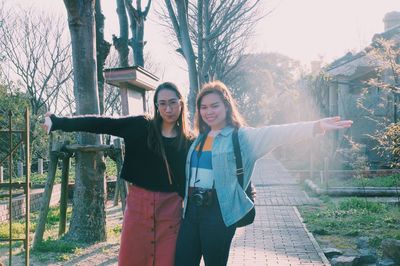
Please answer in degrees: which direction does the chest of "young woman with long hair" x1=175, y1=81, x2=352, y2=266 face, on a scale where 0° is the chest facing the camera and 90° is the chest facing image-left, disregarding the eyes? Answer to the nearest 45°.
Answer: approximately 45°

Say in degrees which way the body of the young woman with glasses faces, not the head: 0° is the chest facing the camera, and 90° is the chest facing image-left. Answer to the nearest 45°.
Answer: approximately 0°

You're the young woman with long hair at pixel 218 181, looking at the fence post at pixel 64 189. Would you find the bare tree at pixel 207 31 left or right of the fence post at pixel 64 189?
right

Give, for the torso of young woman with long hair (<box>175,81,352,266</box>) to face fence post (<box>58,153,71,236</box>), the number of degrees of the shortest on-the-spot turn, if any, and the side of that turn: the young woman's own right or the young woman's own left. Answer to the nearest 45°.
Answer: approximately 90° to the young woman's own right

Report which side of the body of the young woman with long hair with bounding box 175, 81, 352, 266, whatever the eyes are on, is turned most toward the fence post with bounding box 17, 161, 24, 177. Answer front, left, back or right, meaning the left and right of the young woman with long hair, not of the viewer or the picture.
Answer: right

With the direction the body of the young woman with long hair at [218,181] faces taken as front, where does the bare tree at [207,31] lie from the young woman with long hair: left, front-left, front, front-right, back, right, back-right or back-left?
back-right

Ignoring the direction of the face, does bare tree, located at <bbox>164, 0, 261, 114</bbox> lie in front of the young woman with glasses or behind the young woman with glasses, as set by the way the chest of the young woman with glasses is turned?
behind
